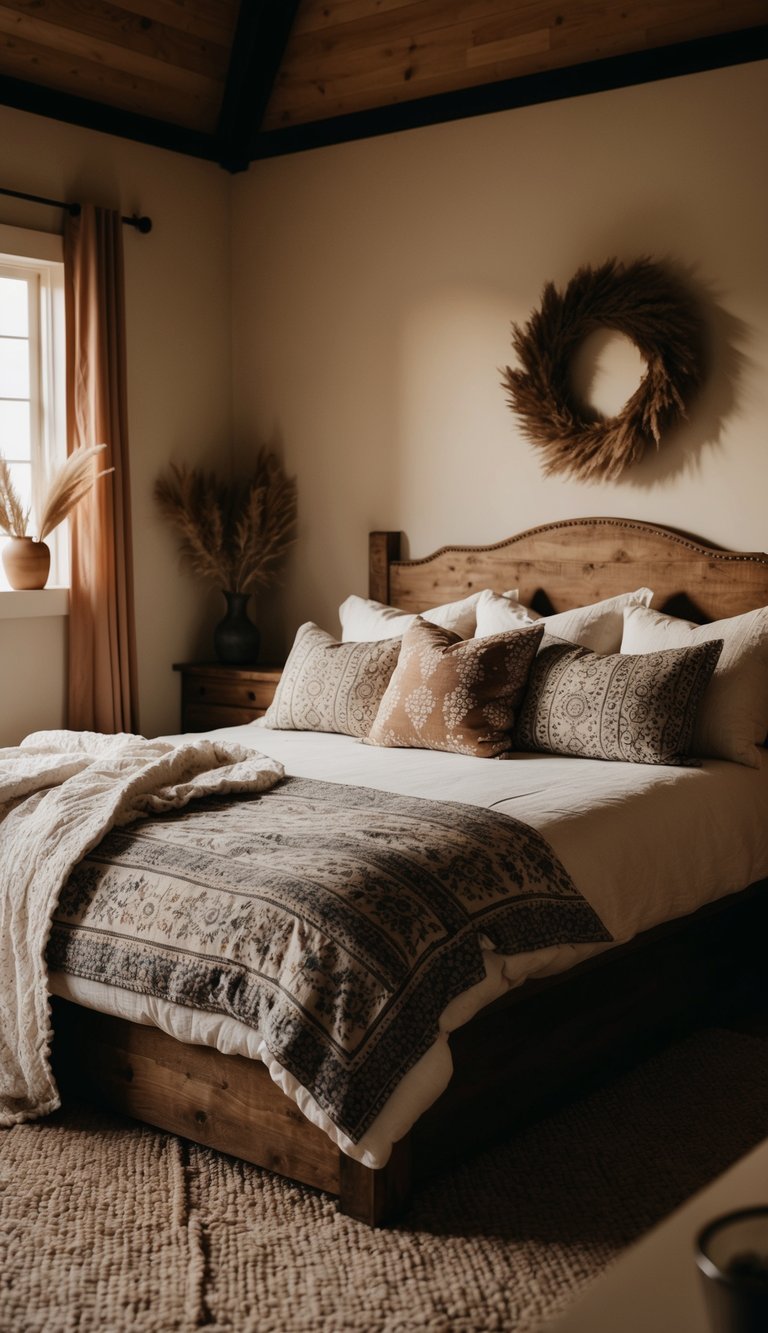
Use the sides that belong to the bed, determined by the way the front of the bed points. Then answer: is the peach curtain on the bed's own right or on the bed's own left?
on the bed's own right

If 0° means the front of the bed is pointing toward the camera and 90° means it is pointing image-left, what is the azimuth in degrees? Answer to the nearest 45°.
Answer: approximately 45°

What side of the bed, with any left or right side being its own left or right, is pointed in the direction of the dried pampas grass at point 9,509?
right

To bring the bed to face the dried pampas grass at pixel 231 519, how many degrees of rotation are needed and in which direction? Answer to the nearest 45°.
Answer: approximately 90° to its right

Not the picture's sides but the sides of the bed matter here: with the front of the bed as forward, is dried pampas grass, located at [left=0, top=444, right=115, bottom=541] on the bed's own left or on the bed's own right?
on the bed's own right

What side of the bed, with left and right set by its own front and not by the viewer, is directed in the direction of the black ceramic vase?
right

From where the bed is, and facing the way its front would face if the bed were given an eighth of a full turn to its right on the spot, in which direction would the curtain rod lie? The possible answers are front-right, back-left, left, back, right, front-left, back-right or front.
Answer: front-right
